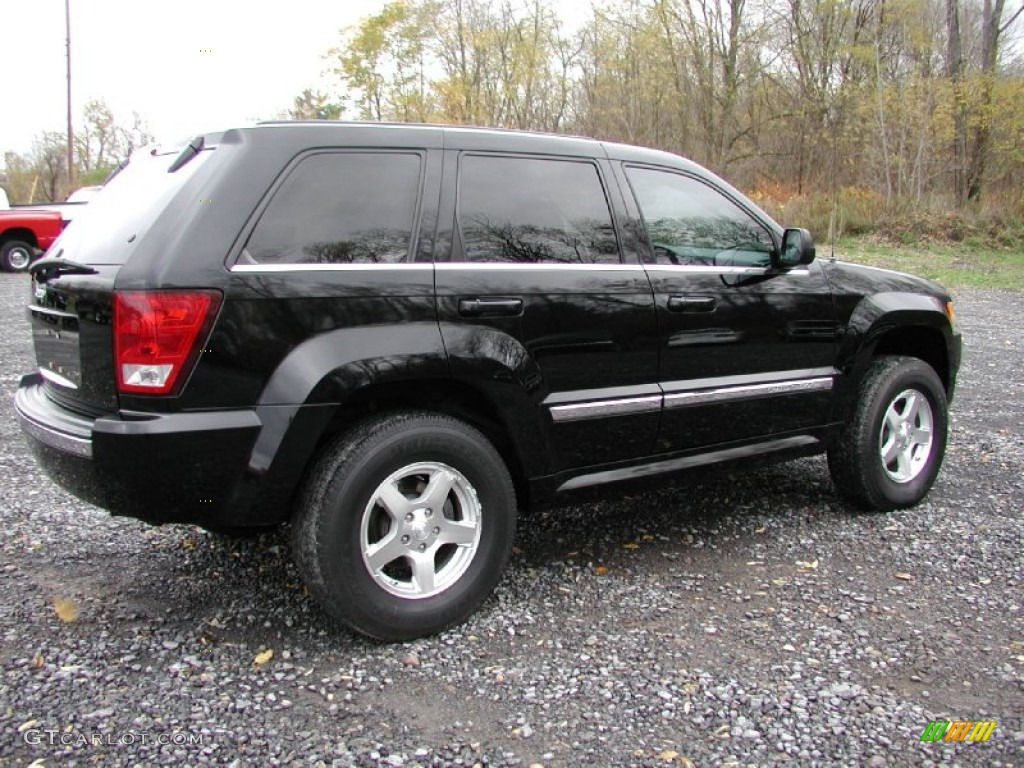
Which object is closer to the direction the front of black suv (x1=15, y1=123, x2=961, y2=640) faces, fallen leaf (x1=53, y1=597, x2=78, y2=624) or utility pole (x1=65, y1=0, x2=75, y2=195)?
the utility pole

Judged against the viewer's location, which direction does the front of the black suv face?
facing away from the viewer and to the right of the viewer

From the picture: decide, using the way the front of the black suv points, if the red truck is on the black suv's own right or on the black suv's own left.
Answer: on the black suv's own left

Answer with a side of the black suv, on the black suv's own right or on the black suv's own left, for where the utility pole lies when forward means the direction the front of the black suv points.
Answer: on the black suv's own left
